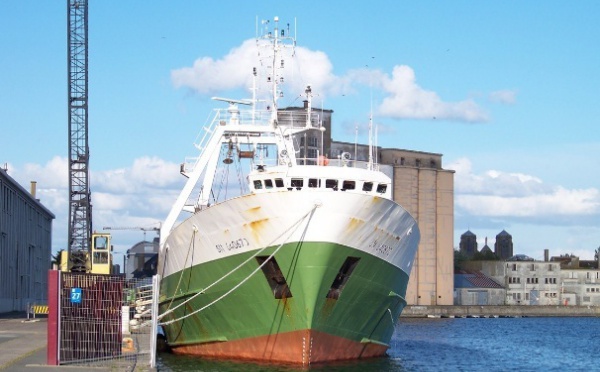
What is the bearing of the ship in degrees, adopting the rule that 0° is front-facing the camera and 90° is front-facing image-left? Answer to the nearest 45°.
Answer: approximately 0°

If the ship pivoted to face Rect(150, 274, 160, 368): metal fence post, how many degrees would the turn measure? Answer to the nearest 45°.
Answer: approximately 45° to its right
